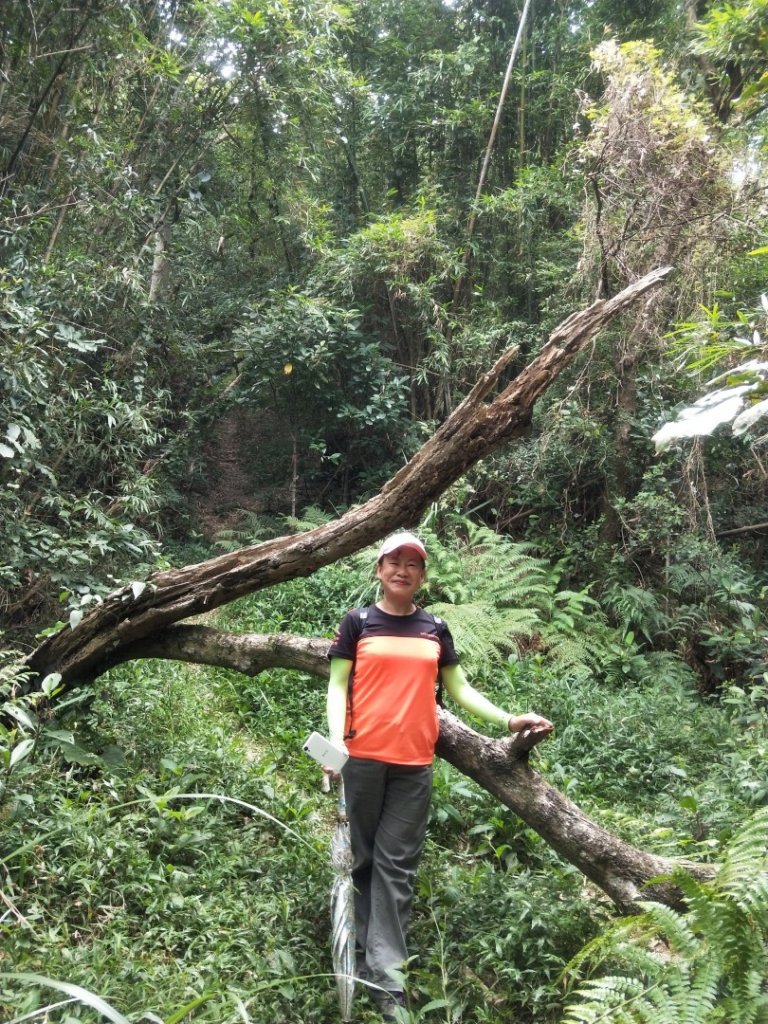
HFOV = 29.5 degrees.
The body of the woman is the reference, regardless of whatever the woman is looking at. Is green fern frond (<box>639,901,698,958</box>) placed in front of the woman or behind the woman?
in front

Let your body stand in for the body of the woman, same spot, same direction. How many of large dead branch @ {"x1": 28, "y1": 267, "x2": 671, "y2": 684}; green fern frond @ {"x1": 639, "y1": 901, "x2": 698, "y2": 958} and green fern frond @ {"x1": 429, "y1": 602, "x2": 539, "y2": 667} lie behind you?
2

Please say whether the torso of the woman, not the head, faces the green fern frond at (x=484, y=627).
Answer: no

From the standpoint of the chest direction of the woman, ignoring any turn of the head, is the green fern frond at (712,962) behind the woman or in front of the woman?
in front

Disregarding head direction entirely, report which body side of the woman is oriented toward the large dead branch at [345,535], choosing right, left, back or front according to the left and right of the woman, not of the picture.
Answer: back

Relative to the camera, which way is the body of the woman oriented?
toward the camera

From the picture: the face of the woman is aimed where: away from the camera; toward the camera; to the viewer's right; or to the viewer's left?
toward the camera

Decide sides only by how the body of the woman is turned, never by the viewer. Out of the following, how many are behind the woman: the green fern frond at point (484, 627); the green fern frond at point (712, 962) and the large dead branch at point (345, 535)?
2

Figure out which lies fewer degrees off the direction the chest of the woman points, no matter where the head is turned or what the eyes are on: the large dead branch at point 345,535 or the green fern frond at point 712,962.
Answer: the green fern frond

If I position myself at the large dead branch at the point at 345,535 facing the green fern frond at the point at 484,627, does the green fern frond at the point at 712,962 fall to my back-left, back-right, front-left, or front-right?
back-right
